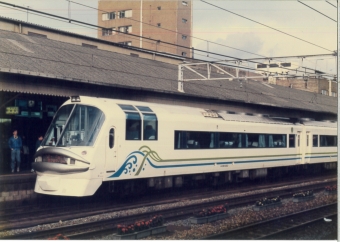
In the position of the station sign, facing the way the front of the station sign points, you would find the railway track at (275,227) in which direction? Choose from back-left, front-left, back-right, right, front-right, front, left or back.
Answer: front-left

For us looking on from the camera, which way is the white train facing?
facing the viewer and to the left of the viewer

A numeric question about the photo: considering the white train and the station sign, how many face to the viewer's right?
0

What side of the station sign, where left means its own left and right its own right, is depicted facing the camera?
front

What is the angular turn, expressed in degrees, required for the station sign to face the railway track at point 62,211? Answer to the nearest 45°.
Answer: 0° — it already faces it

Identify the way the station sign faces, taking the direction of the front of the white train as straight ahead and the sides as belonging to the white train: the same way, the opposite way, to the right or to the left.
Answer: to the left

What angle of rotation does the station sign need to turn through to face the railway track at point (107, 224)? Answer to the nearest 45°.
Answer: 0° — it already faces it

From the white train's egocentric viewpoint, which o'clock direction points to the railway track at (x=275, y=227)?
The railway track is roughly at 9 o'clock from the white train.
